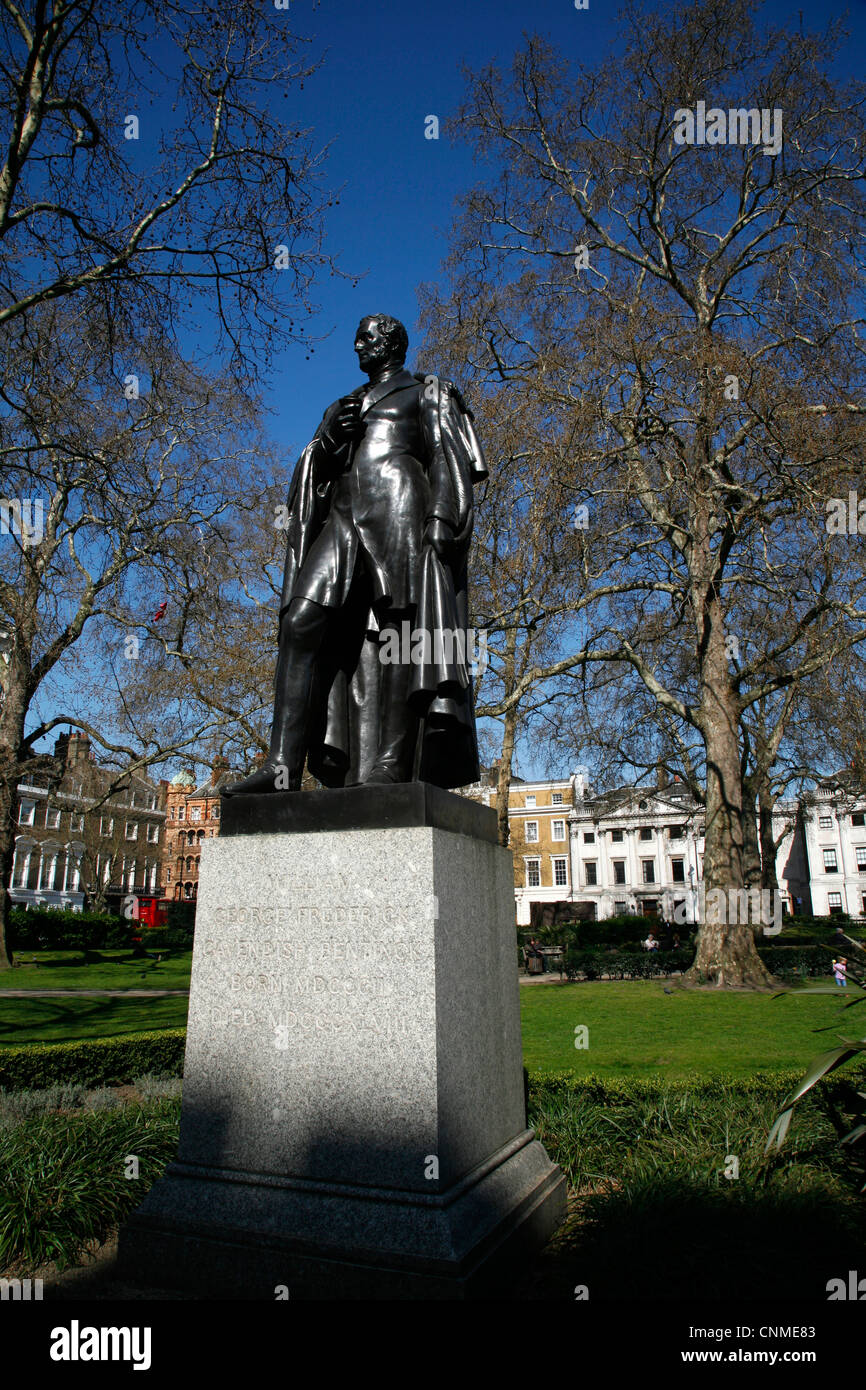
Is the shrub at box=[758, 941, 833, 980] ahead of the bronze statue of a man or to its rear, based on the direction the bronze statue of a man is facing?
to the rear

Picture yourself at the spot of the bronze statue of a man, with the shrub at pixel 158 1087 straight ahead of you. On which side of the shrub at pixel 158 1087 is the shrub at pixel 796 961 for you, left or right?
right

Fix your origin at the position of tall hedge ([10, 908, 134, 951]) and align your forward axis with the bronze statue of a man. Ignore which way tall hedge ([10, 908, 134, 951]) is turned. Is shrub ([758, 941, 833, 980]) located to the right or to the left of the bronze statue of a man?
left

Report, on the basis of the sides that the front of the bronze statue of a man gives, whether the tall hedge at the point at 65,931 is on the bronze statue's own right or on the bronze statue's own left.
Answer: on the bronze statue's own right

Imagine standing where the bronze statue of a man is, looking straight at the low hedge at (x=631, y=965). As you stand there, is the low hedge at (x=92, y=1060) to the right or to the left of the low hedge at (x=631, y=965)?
left

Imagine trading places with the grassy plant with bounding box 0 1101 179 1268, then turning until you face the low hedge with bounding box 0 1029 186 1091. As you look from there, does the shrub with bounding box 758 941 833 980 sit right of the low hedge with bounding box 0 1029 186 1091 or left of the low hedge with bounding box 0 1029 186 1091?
right

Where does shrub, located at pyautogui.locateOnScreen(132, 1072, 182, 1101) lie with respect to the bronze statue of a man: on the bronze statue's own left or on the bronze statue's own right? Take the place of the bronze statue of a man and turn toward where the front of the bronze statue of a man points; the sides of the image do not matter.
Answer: on the bronze statue's own right

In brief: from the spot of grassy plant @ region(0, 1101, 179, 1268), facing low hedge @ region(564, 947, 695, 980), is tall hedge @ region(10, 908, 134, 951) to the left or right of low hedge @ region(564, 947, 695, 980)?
left

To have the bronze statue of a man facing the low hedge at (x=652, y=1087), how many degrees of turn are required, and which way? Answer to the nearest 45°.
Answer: approximately 180°

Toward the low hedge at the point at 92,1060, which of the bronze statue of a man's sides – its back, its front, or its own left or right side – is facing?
right

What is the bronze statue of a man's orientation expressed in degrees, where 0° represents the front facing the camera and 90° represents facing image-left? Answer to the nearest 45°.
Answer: approximately 45°
